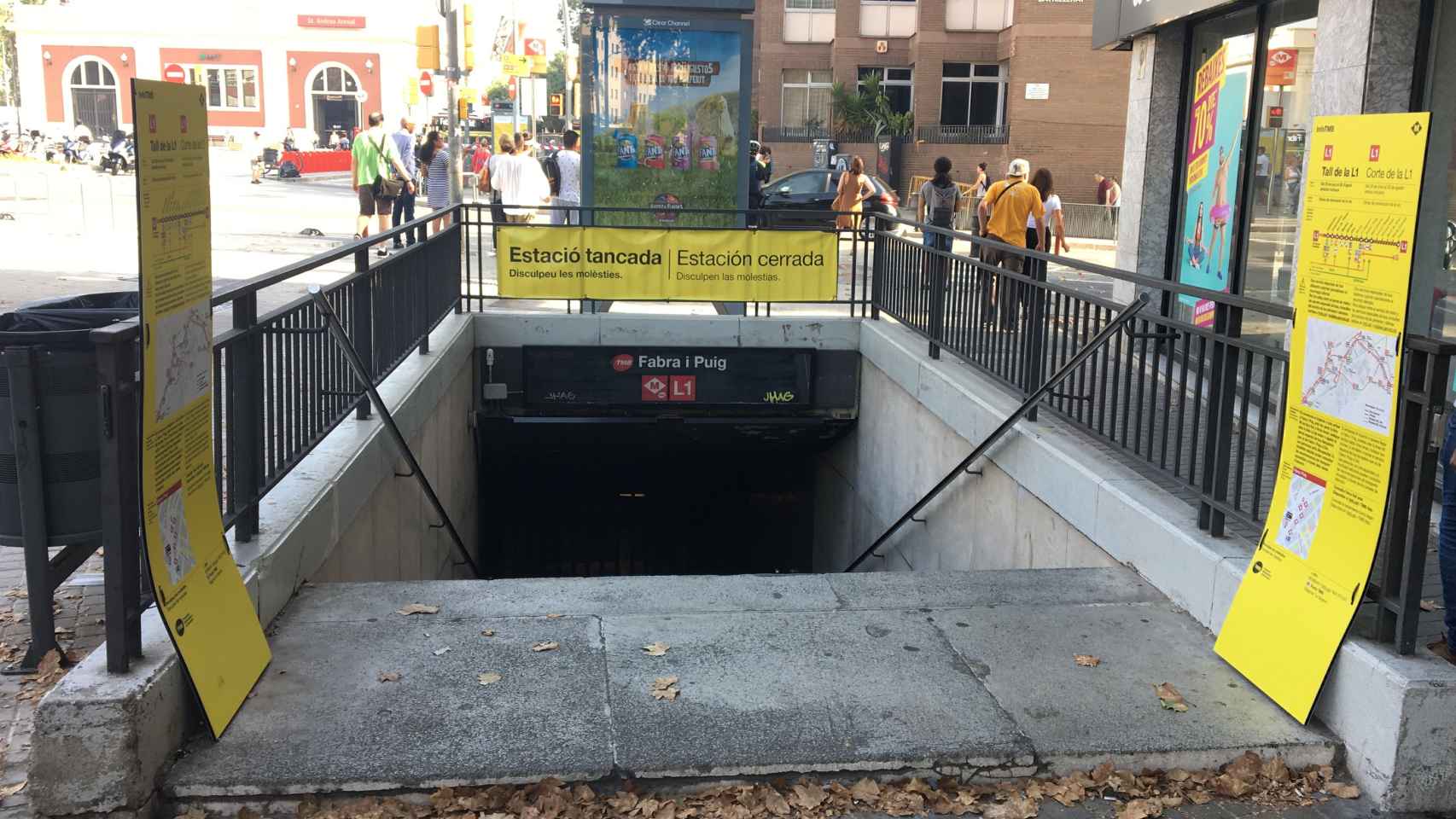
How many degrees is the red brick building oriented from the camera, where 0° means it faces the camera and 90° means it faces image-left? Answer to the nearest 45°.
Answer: approximately 0°

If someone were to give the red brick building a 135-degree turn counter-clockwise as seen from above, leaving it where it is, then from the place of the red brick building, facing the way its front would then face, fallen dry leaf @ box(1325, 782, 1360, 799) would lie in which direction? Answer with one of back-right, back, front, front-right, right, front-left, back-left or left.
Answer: back-right

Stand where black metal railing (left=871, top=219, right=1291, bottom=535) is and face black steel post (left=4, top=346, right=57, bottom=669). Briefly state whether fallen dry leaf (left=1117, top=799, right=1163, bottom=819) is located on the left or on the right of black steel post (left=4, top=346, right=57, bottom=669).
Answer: left

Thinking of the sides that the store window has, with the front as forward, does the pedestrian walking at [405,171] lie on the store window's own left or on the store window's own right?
on the store window's own right

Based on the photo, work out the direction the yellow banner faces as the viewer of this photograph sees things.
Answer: facing the viewer

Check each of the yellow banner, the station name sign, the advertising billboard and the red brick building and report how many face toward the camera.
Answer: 4

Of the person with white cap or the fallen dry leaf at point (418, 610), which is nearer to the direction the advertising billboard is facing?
the fallen dry leaf

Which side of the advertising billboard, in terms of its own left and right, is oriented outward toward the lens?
front

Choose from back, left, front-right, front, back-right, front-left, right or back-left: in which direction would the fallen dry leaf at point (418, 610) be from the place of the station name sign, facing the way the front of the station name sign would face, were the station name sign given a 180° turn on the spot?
back

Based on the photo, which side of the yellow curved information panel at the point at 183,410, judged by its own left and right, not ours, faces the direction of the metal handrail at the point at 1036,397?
left

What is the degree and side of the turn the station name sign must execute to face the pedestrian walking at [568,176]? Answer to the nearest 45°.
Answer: approximately 180°

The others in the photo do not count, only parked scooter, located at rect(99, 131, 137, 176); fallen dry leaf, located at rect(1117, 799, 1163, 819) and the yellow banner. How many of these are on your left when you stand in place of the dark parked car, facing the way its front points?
2

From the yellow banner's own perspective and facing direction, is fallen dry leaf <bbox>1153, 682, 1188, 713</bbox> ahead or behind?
ahead

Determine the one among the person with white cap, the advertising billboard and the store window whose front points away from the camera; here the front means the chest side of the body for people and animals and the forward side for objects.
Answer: the person with white cap
